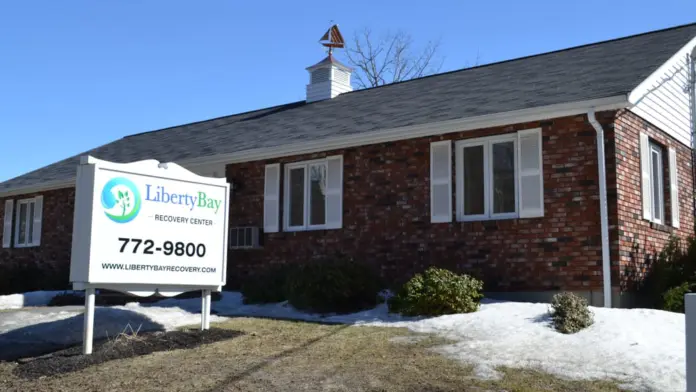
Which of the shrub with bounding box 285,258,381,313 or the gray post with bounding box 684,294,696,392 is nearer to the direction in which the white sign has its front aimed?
the gray post

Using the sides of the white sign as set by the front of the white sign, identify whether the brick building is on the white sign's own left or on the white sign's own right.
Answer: on the white sign's own left

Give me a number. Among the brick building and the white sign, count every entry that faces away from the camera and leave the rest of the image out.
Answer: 0

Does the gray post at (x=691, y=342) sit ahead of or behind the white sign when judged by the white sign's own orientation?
ahead

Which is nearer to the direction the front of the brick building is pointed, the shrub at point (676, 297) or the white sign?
the white sign

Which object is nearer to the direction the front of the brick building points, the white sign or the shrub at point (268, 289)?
the white sign

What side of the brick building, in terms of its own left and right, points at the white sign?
front

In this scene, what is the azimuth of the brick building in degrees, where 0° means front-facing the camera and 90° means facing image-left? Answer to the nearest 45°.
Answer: approximately 45°
